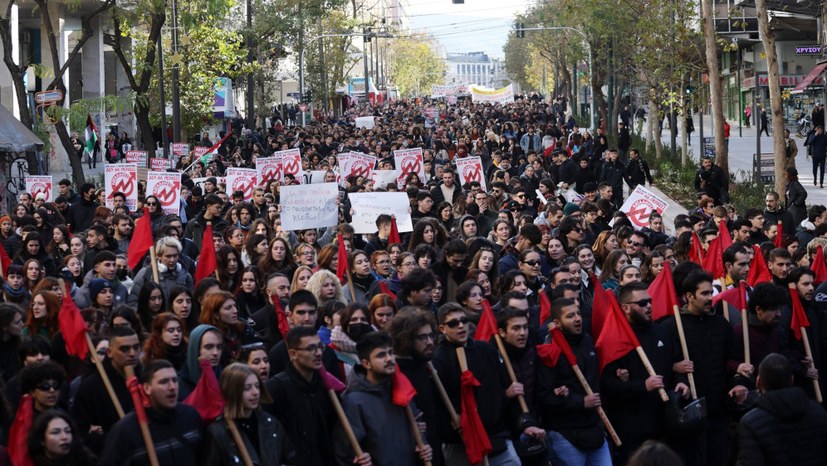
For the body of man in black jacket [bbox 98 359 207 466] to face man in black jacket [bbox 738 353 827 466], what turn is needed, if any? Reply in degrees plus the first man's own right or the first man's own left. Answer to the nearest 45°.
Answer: approximately 45° to the first man's own left

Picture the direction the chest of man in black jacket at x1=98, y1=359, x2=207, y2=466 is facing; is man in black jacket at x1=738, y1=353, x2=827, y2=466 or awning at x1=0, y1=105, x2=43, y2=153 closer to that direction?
the man in black jacket

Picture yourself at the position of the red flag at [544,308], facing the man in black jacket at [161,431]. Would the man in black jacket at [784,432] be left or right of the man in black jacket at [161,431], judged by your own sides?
left

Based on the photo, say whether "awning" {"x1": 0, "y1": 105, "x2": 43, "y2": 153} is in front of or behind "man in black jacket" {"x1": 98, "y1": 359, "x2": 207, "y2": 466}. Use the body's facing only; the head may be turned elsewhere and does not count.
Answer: behind

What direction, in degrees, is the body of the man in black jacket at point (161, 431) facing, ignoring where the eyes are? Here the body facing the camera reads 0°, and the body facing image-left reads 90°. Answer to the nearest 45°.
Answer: approximately 315°

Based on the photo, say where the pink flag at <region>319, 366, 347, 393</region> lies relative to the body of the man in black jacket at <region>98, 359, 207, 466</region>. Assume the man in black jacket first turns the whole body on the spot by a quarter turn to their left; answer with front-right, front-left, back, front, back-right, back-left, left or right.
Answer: front

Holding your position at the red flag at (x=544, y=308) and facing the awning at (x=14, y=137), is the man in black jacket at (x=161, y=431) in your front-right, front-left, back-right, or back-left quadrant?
back-left

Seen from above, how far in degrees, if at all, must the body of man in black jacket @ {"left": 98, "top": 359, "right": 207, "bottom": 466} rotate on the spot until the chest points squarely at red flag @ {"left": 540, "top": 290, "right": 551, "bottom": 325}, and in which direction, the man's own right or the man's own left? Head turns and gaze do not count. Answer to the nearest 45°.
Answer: approximately 90° to the man's own left
